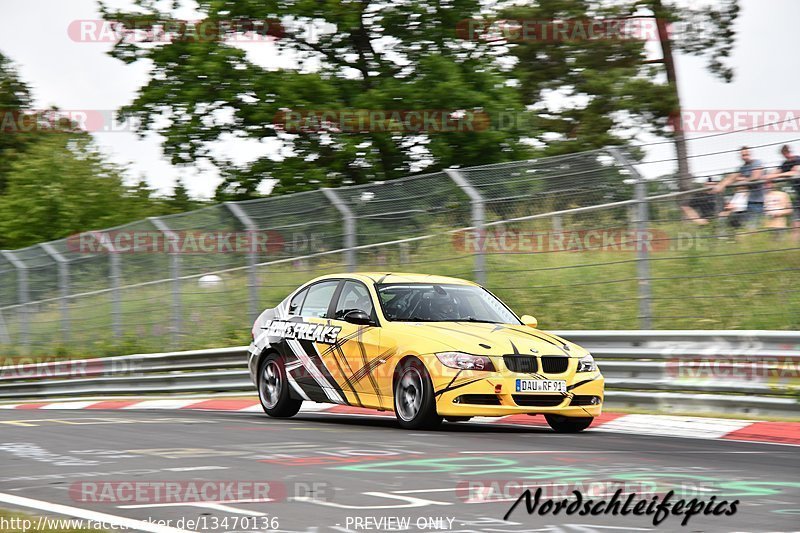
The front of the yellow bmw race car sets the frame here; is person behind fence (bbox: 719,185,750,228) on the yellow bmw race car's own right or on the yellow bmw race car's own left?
on the yellow bmw race car's own left

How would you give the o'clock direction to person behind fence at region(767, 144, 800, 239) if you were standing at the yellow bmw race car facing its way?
The person behind fence is roughly at 10 o'clock from the yellow bmw race car.

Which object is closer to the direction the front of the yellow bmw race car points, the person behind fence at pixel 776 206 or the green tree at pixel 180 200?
the person behind fence

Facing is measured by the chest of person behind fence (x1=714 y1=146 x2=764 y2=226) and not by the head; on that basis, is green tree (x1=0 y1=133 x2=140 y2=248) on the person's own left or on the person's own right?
on the person's own right

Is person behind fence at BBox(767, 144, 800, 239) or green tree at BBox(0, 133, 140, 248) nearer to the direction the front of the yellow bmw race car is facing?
the person behind fence

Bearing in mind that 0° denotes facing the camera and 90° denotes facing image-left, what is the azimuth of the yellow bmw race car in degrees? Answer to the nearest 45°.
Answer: approximately 315°

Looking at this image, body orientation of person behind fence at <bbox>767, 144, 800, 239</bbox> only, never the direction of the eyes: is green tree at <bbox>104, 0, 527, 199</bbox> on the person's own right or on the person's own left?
on the person's own right

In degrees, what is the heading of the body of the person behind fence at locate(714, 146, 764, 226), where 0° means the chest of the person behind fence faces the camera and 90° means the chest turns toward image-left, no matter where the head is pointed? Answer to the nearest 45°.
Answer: approximately 45°

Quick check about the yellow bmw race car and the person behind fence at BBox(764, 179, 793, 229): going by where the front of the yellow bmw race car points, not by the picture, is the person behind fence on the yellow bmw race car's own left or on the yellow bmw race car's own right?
on the yellow bmw race car's own left

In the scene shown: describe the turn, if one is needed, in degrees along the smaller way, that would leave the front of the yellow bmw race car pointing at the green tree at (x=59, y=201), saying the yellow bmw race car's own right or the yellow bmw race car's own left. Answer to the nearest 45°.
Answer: approximately 135° to the yellow bmw race car's own left

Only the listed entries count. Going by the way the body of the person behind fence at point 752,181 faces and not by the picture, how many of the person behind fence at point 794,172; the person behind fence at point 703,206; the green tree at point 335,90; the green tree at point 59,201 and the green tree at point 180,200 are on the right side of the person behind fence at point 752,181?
4

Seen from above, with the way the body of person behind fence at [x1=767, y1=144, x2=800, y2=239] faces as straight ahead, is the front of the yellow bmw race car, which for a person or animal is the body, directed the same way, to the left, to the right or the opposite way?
to the left

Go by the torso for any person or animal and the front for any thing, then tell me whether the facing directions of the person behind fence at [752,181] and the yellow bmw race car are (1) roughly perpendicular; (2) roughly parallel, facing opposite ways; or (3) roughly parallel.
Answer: roughly perpendicular
